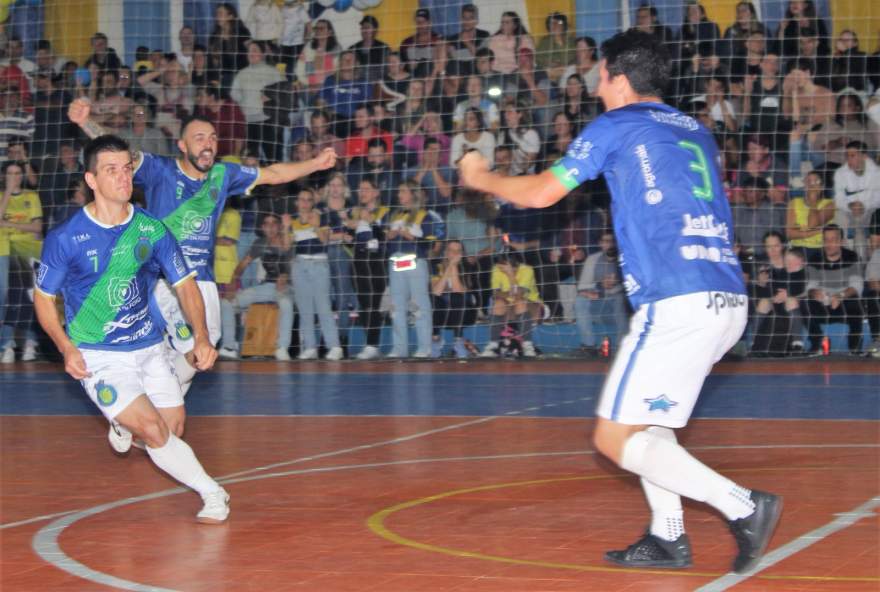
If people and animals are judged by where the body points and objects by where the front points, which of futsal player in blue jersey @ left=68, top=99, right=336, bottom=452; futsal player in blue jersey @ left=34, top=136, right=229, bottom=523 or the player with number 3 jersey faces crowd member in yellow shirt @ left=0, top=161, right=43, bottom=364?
the player with number 3 jersey

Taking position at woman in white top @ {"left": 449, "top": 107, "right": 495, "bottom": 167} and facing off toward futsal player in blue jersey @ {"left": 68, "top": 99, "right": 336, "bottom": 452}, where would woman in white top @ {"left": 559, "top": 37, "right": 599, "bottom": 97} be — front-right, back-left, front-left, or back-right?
back-left

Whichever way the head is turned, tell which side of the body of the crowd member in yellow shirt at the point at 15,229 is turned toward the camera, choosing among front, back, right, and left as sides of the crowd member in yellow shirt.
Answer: front

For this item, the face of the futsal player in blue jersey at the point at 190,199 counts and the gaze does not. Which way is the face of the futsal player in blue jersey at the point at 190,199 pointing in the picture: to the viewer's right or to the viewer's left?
to the viewer's right

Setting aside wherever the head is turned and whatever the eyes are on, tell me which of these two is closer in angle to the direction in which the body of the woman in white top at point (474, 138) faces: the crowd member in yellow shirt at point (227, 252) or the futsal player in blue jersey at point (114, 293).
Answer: the futsal player in blue jersey

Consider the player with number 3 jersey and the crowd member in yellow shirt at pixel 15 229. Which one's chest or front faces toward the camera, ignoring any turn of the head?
the crowd member in yellow shirt

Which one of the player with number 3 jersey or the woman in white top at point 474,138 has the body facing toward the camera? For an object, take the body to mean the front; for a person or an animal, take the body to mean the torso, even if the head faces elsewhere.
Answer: the woman in white top

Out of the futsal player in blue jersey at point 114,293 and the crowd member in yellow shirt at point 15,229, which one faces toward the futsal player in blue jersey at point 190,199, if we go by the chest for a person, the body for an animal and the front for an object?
the crowd member in yellow shirt

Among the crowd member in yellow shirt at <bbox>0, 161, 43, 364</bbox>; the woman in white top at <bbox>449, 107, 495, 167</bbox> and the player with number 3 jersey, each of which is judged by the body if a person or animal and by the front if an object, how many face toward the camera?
2

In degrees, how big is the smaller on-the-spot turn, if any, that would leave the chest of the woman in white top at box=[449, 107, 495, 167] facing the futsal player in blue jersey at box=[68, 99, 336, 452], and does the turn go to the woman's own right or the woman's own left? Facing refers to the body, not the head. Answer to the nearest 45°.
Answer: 0° — they already face them

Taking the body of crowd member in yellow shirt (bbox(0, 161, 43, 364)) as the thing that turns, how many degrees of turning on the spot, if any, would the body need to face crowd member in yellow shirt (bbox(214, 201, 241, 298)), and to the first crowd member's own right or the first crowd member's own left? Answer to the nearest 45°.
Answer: approximately 45° to the first crowd member's own left

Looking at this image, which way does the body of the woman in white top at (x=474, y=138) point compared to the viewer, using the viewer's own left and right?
facing the viewer

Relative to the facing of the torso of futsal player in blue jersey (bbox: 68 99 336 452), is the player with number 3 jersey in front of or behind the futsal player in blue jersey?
in front

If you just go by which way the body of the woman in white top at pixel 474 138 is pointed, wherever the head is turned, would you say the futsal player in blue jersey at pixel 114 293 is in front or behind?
in front

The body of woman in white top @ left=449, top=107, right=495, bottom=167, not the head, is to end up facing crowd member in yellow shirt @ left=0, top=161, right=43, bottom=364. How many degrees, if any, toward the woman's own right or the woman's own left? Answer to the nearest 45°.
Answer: approximately 90° to the woman's own right
